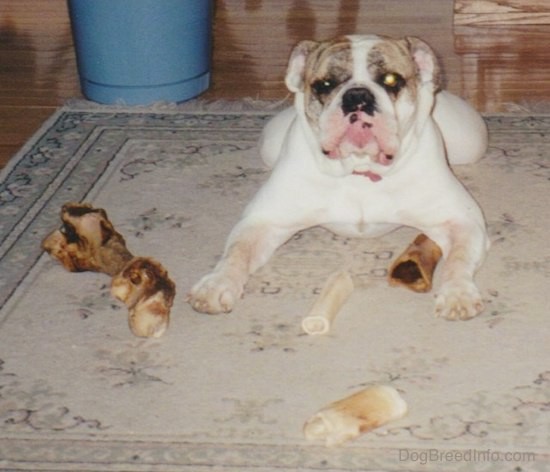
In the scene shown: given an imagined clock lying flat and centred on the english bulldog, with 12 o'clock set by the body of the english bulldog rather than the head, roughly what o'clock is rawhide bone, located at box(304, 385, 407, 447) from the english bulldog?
The rawhide bone is roughly at 12 o'clock from the english bulldog.

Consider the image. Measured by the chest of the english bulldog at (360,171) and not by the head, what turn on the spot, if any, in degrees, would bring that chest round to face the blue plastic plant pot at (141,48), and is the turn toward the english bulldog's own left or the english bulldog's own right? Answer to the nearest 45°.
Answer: approximately 135° to the english bulldog's own right

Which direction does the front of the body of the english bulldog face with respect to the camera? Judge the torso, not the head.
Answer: toward the camera

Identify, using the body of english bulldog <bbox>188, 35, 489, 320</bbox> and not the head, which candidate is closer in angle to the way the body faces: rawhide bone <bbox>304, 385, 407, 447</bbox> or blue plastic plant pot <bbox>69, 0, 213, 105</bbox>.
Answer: the rawhide bone
